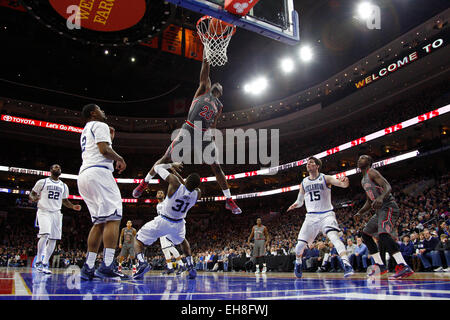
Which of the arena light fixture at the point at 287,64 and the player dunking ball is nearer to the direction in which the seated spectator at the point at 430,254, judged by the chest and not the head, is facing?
the player dunking ball

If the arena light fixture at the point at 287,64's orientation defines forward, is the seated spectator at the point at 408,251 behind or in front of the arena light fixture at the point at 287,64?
in front

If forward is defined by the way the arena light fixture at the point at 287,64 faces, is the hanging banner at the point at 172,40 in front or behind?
in front

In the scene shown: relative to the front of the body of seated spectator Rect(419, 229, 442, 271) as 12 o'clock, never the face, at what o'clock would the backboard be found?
The backboard is roughly at 11 o'clock from the seated spectator.

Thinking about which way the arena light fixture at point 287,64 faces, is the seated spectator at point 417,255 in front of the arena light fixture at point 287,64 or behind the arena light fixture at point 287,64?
in front

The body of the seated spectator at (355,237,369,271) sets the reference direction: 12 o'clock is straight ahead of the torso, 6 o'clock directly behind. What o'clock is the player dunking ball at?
The player dunking ball is roughly at 11 o'clock from the seated spectator.
